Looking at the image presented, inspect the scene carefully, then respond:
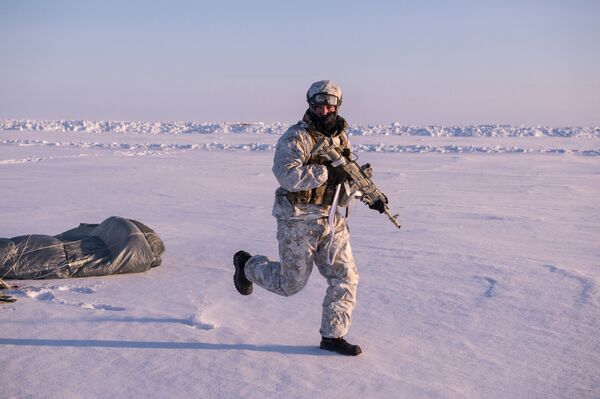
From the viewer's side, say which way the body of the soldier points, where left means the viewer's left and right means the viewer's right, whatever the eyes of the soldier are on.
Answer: facing the viewer and to the right of the viewer

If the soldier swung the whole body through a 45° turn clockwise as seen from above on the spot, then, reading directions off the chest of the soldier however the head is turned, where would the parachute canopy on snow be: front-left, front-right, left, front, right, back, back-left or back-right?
back-right
